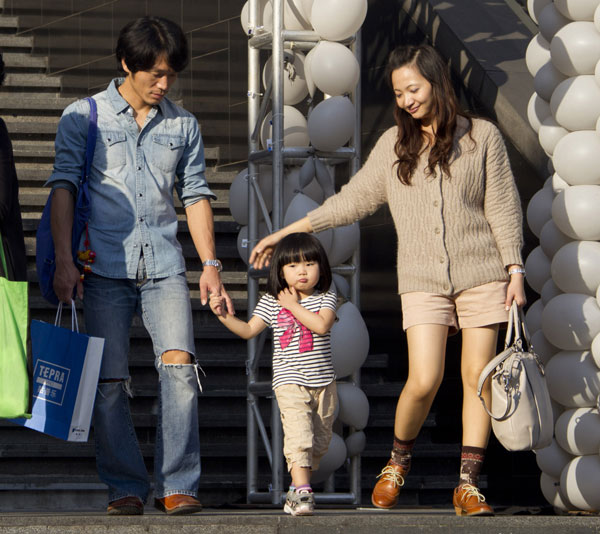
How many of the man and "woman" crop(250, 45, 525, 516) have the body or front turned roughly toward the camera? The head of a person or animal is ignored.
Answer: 2

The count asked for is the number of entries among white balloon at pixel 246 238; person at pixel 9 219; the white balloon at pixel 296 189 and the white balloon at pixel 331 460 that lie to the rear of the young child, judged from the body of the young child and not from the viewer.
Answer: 3

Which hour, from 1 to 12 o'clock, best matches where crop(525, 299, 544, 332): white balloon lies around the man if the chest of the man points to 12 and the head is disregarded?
The white balloon is roughly at 8 o'clock from the man.

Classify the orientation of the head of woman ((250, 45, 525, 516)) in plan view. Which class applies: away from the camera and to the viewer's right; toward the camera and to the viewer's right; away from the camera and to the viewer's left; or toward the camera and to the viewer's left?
toward the camera and to the viewer's left

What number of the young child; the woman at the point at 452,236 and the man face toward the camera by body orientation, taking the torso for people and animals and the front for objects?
3

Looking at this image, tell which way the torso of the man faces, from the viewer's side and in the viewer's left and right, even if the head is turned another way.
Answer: facing the viewer

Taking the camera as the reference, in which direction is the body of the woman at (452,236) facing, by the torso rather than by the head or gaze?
toward the camera

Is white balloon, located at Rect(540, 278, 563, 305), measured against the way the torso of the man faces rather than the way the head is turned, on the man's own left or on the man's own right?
on the man's own left

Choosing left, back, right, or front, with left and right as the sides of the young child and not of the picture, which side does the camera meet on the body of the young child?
front
